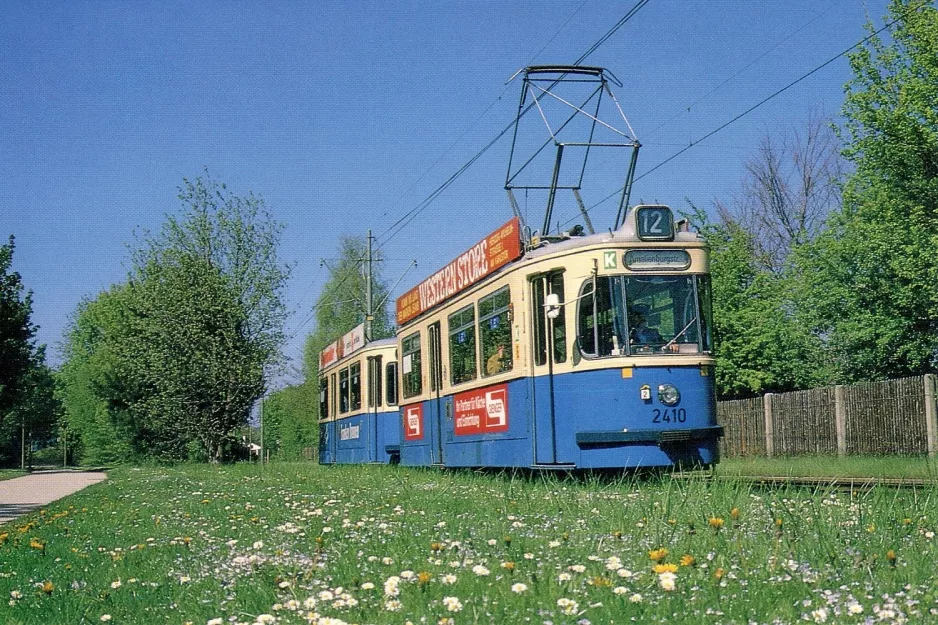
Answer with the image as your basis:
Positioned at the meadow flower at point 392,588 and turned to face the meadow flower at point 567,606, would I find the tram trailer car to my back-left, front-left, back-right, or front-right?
back-left

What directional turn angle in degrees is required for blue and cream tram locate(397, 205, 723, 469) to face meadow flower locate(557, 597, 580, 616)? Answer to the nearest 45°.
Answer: approximately 45° to its right

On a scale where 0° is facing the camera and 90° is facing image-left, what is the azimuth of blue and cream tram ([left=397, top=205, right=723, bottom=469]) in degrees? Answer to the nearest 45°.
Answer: approximately 315°

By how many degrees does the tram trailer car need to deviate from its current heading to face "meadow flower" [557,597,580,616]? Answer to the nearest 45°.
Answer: approximately 45° to its right

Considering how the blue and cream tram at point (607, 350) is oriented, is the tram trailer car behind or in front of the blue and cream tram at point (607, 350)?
behind

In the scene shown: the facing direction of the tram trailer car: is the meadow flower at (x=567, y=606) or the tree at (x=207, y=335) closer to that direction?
the meadow flower

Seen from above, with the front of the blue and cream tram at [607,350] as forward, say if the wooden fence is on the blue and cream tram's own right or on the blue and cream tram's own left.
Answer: on the blue and cream tram's own left
